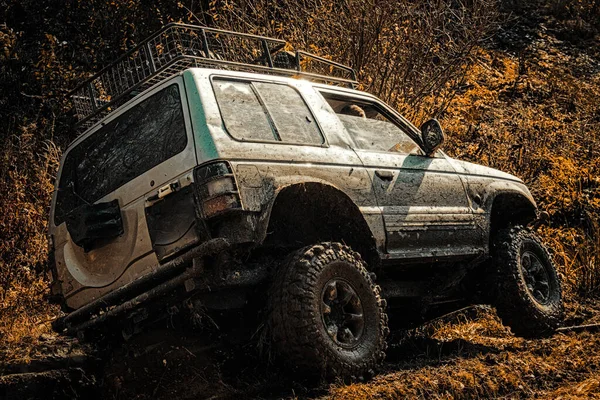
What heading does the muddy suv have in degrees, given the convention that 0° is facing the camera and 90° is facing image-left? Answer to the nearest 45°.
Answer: approximately 225°
